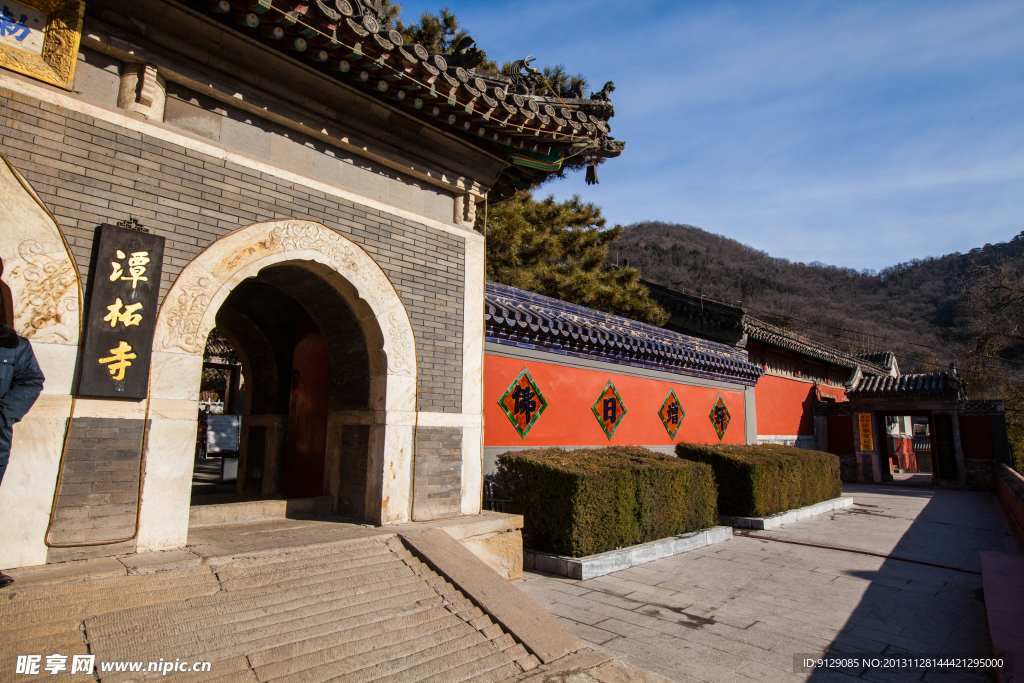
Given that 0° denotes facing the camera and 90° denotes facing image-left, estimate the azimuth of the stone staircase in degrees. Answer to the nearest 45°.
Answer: approximately 315°

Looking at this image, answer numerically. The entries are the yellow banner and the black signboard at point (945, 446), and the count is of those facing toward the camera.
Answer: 2

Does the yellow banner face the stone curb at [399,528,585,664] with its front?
yes

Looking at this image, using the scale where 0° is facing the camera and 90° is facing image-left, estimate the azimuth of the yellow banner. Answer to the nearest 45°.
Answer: approximately 0°

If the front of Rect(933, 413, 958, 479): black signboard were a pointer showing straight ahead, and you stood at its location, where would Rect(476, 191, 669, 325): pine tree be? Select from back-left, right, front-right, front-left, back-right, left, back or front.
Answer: front-right

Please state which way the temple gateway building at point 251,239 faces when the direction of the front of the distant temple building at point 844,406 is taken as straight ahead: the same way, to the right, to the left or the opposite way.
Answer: to the left

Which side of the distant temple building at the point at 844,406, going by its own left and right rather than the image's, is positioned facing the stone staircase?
front
